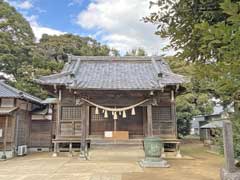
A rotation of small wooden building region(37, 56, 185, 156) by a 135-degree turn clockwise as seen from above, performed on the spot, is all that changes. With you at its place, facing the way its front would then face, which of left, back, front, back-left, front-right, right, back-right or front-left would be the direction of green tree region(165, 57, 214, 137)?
right

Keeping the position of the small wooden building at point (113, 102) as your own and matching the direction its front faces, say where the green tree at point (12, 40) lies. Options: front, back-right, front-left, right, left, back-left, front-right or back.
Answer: back-right

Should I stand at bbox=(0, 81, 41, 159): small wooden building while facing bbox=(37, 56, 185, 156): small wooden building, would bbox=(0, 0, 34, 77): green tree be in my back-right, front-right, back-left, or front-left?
back-left

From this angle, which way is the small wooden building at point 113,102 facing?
toward the camera

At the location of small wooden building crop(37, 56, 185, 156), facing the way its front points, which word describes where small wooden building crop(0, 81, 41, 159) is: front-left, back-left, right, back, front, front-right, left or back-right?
right

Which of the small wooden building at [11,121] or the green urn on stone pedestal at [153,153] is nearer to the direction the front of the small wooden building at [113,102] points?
the green urn on stone pedestal

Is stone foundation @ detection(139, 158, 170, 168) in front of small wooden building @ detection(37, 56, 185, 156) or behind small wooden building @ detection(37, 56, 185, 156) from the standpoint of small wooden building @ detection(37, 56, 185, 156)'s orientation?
in front

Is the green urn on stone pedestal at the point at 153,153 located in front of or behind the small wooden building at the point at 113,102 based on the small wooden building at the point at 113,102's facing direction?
in front
